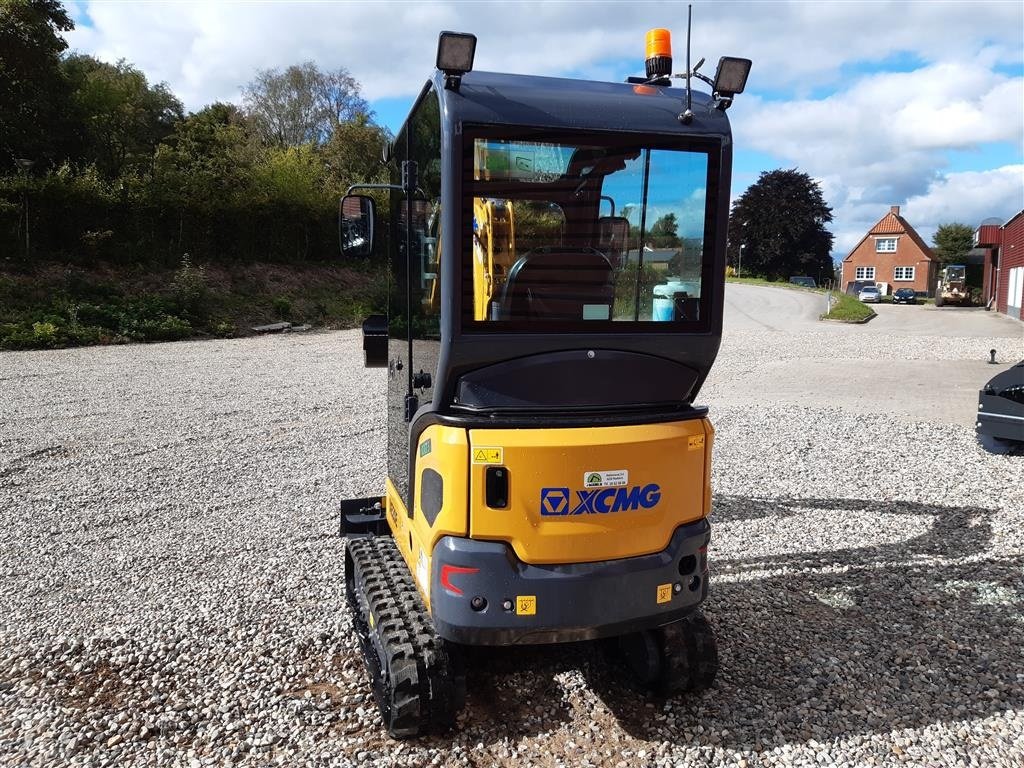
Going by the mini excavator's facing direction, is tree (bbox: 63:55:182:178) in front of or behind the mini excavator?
in front

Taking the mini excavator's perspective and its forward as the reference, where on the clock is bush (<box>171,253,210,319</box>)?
The bush is roughly at 11 o'clock from the mini excavator.

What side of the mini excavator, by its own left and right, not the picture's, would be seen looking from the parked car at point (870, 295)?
front

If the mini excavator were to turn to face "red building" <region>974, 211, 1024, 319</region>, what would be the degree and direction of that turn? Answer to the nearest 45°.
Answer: approximately 45° to its right

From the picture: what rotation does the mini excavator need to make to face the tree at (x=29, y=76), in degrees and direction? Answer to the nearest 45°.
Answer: approximately 45° to its left

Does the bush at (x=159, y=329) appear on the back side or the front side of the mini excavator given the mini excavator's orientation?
on the front side

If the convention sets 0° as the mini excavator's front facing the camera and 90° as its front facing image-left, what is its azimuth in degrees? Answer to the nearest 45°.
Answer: approximately 180°
